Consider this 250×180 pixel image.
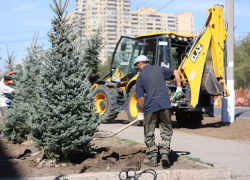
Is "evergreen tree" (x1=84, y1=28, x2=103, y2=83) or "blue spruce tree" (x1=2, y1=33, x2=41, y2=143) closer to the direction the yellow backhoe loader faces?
the evergreen tree

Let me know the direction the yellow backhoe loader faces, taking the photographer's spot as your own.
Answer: facing away from the viewer and to the left of the viewer

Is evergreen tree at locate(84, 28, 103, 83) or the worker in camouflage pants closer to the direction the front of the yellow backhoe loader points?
the evergreen tree

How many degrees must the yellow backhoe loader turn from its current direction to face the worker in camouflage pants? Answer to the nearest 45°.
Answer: approximately 135° to its left

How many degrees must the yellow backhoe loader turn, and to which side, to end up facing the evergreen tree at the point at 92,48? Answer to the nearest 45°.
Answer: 0° — it already faces it
